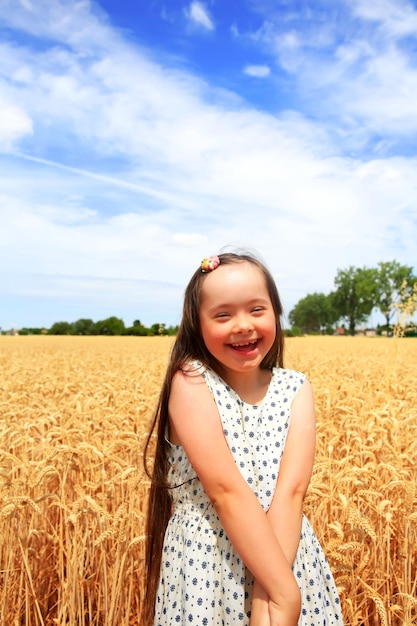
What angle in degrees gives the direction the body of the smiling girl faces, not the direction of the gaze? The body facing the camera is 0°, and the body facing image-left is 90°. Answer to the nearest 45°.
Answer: approximately 315°
